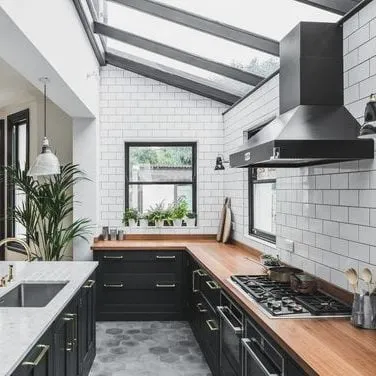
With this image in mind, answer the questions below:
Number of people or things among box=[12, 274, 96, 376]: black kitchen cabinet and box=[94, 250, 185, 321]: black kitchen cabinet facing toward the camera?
1

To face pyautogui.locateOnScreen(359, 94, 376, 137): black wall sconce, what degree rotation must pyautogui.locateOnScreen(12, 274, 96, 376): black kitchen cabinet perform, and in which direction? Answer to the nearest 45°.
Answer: approximately 45° to its right

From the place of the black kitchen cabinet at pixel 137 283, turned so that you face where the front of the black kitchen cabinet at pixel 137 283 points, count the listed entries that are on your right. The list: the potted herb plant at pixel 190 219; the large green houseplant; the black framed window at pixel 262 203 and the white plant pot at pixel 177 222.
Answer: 1

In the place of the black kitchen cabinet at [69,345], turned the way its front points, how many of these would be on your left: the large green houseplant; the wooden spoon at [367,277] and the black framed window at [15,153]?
2

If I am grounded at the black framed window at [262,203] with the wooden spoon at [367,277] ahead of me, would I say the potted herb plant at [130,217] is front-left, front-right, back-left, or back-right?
back-right

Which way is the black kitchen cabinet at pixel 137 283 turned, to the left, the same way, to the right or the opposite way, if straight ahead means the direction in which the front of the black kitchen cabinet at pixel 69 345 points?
to the right

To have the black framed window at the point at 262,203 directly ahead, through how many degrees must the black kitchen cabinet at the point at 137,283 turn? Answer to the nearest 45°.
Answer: approximately 45° to its left

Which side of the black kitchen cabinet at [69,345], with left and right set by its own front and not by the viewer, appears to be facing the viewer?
right

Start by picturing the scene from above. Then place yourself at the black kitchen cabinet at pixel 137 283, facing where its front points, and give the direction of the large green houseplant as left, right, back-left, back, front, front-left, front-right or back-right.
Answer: right

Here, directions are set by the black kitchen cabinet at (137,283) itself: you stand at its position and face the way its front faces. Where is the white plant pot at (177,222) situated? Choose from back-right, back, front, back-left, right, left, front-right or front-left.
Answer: back-left

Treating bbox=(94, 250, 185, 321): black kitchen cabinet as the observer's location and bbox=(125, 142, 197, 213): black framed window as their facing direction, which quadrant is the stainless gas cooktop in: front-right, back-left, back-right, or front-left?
back-right

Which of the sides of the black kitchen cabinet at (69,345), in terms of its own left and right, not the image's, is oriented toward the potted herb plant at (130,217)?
left

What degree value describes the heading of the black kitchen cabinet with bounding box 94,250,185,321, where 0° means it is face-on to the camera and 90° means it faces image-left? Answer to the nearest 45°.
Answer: approximately 0°

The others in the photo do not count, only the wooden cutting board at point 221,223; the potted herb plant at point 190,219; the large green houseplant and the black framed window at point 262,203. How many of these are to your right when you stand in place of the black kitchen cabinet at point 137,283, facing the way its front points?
1
